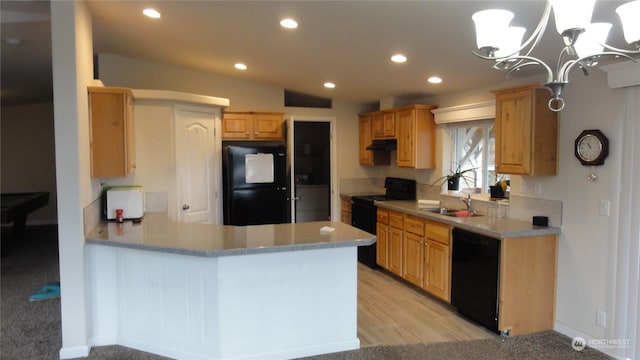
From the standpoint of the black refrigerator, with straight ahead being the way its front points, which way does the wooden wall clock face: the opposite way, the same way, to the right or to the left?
to the right

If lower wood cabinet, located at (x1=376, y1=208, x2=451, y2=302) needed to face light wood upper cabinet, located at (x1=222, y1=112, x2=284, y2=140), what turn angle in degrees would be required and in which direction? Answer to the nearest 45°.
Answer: approximately 45° to its right

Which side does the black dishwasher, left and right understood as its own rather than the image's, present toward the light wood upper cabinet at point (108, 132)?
front

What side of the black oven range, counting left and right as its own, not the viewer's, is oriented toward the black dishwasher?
left

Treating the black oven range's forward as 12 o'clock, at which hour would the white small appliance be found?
The white small appliance is roughly at 12 o'clock from the black oven range.

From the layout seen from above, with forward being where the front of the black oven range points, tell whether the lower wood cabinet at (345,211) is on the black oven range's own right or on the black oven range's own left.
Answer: on the black oven range's own right

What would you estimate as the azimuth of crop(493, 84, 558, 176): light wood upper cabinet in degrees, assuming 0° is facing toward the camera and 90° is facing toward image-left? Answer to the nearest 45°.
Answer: approximately 45°

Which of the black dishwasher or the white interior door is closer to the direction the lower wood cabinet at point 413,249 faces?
the white interior door

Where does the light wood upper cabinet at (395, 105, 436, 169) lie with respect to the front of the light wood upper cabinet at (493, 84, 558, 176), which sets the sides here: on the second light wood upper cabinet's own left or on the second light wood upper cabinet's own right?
on the second light wood upper cabinet's own right

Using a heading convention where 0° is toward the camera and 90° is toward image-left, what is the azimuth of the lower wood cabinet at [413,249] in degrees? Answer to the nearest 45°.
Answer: approximately 45°
